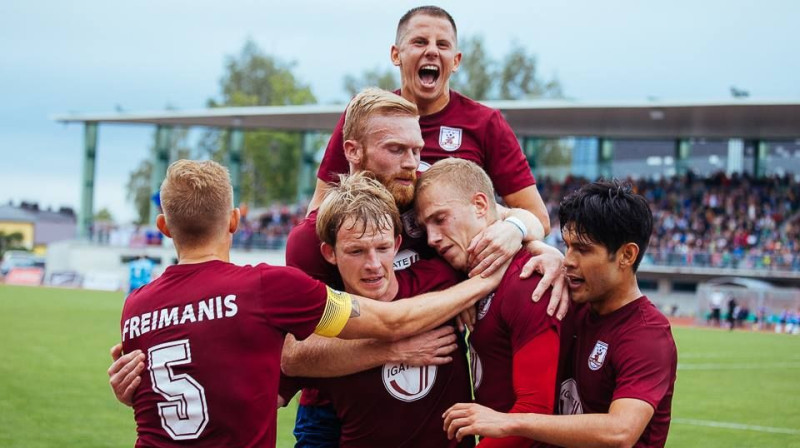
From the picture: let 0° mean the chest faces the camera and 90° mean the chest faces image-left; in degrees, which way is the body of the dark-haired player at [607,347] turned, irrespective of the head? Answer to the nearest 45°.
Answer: approximately 45°
